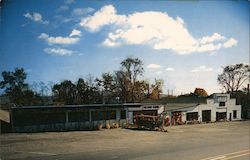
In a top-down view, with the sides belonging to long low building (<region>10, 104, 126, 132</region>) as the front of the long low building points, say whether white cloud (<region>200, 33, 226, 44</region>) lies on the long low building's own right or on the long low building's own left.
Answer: on the long low building's own left

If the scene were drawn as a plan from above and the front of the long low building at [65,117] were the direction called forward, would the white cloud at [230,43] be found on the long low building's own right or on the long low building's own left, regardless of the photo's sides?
on the long low building's own left

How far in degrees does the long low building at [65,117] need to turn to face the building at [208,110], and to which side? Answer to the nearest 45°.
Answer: approximately 135° to its left

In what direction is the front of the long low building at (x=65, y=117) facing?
toward the camera
